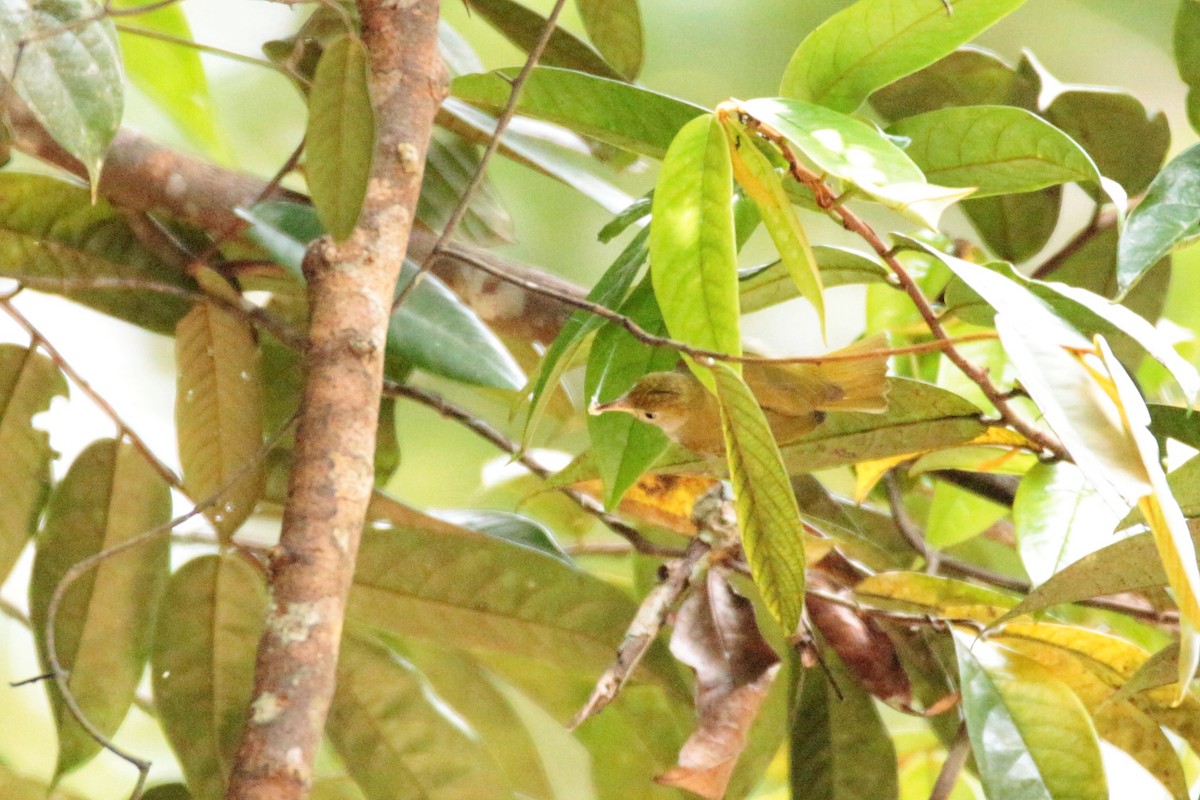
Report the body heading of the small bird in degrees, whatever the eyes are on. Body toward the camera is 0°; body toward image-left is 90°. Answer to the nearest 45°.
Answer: approximately 90°
